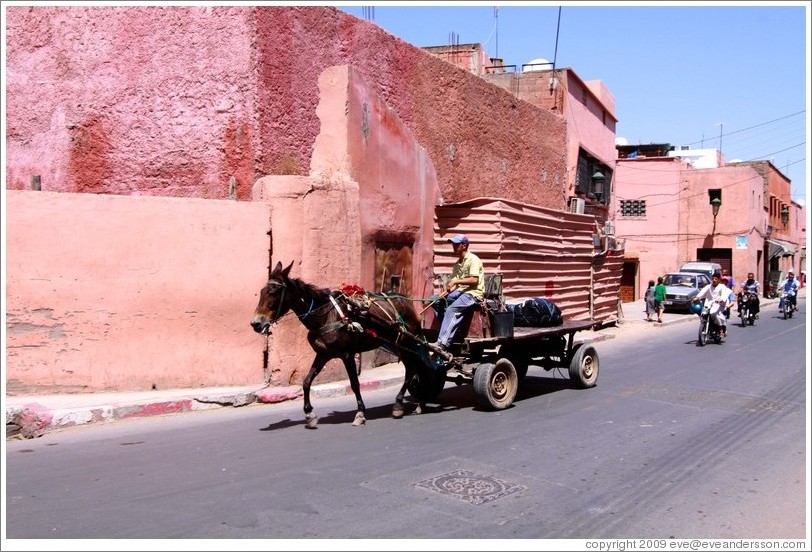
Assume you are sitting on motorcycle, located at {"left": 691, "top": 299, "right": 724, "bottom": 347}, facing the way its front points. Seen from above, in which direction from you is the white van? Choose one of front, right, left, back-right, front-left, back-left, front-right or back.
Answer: back-right

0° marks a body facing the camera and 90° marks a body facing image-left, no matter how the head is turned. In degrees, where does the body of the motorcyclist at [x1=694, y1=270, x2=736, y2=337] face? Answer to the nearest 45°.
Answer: approximately 45°

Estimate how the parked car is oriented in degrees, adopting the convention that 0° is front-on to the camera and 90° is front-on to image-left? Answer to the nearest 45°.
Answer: approximately 45°

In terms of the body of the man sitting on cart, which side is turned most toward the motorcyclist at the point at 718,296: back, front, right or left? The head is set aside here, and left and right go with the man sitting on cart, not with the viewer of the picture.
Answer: back

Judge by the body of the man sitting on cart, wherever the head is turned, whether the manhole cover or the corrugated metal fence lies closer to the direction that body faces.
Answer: the manhole cover

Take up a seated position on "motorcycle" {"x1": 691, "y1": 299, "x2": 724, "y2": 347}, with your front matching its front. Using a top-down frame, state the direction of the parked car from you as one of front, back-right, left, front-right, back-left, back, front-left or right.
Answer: back-right

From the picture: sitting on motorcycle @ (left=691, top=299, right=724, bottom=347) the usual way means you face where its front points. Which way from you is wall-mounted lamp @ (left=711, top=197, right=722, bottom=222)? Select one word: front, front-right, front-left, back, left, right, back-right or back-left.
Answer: back-right

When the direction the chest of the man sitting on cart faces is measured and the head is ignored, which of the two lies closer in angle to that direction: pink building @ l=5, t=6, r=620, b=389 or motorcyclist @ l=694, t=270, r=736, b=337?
the pink building
